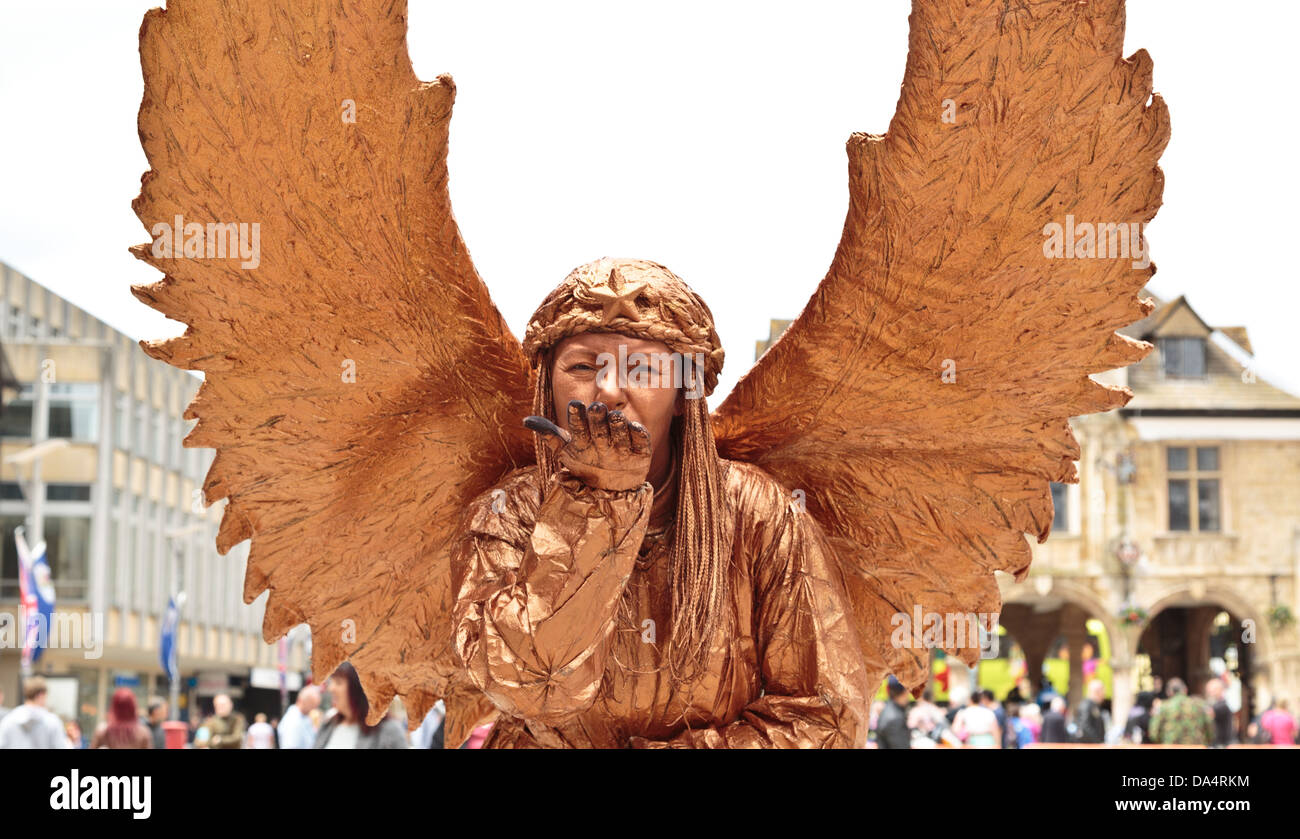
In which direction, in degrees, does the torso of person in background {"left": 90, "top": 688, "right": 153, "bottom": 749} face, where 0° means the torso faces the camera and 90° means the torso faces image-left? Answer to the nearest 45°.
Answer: approximately 180°

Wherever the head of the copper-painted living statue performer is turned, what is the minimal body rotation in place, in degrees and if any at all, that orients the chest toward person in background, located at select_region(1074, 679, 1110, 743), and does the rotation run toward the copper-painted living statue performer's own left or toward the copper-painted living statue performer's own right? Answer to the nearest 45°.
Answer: approximately 180°

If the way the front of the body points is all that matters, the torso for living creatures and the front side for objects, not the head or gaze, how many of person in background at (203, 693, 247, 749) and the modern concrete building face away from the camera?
0

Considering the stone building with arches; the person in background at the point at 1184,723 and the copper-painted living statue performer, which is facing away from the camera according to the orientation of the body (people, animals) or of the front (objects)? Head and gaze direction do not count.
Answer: the person in background

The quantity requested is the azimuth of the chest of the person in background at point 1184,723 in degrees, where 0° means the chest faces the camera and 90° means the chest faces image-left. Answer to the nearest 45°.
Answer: approximately 180°

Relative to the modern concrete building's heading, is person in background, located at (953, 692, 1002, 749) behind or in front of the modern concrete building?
in front

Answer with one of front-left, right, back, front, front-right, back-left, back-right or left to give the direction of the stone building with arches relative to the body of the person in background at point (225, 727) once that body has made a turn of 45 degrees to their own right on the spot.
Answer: back

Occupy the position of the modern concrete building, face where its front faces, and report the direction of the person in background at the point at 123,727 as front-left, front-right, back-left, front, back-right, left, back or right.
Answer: front-right
